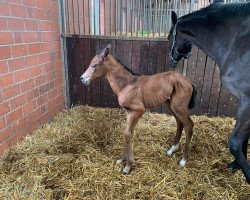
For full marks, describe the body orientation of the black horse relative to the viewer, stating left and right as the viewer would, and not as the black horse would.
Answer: facing to the left of the viewer

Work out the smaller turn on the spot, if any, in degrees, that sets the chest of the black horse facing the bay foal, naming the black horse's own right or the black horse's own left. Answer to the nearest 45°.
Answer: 0° — it already faces it
